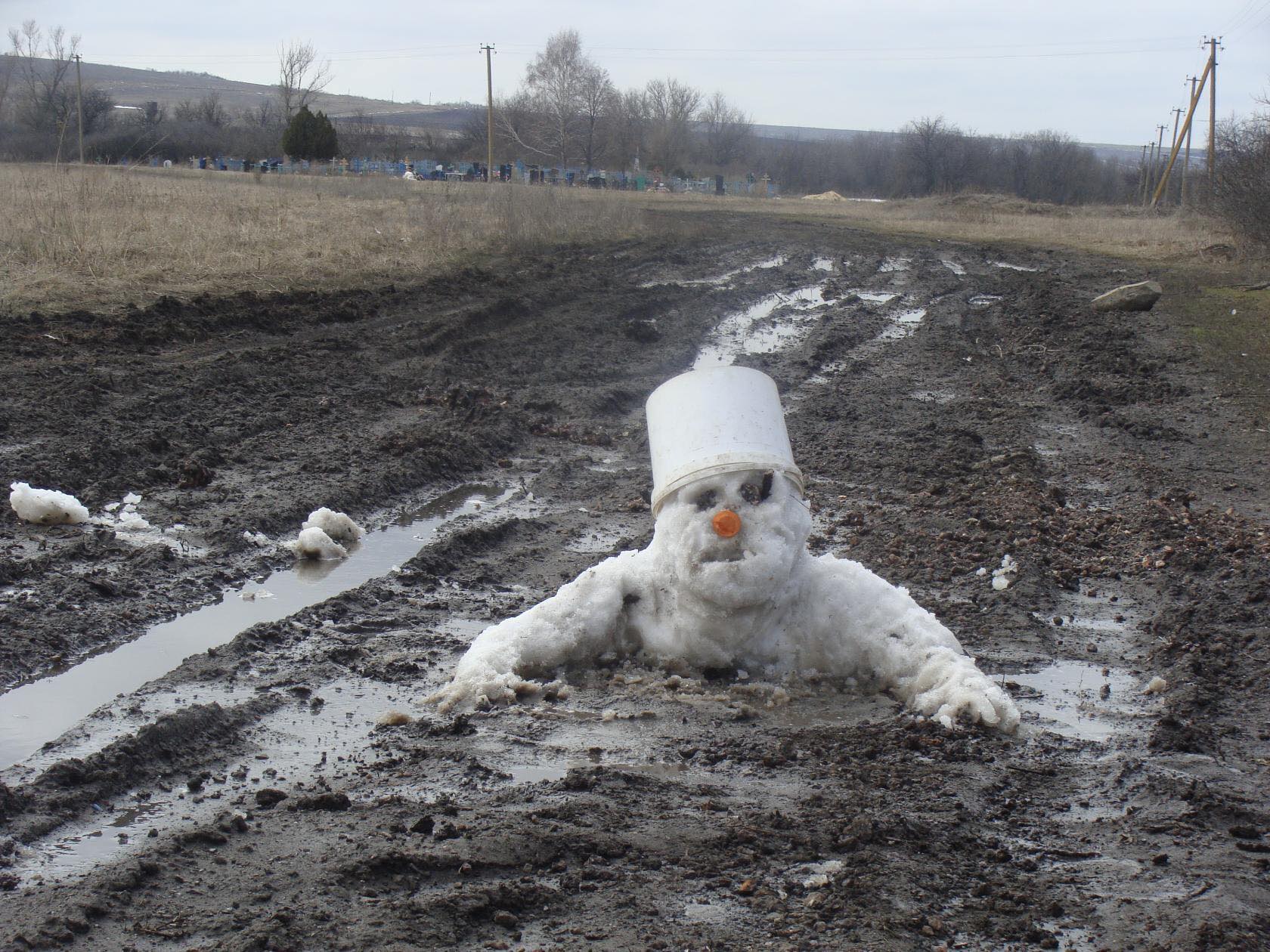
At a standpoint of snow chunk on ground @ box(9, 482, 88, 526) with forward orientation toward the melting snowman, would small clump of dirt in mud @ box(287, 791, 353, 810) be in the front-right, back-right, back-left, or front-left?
front-right

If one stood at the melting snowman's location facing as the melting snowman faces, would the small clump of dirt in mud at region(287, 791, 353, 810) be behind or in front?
in front

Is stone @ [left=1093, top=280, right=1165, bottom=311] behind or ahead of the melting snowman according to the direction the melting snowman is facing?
behind

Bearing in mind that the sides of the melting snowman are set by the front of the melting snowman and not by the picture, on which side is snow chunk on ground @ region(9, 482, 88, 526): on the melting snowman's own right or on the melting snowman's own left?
on the melting snowman's own right

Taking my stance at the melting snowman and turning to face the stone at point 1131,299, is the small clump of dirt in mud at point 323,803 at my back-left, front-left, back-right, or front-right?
back-left

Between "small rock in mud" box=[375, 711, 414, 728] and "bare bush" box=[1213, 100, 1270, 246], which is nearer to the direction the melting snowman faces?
the small rock in mud

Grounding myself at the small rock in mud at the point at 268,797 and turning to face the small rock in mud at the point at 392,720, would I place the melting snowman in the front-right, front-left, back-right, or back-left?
front-right

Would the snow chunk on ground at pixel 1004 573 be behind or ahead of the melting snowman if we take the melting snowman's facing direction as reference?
behind

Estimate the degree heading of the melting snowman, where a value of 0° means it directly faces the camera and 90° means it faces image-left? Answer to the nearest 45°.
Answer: approximately 0°

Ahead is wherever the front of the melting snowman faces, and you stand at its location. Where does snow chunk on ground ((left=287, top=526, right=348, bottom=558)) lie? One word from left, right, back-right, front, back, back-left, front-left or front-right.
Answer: back-right

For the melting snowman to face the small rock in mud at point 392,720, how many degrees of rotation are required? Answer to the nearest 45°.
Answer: approximately 45° to its right

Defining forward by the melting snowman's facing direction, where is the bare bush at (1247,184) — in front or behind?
behind
